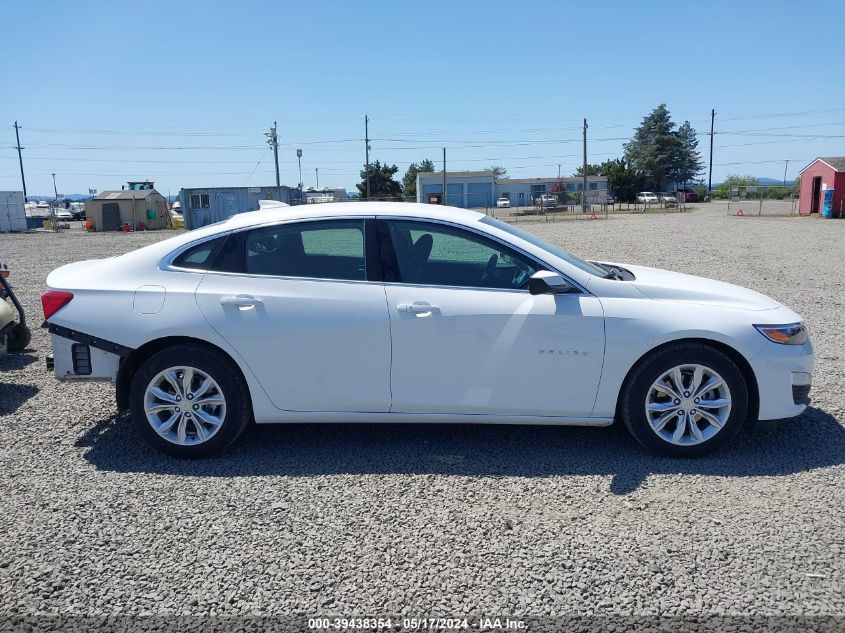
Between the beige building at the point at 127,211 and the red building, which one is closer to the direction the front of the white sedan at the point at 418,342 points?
the red building

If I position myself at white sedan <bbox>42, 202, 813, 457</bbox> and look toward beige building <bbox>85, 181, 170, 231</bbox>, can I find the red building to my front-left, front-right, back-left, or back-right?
front-right

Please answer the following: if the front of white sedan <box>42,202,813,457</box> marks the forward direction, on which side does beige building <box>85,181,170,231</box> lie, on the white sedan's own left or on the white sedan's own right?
on the white sedan's own left

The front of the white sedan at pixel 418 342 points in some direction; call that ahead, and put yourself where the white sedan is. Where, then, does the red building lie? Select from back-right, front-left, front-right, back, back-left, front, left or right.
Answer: front-left

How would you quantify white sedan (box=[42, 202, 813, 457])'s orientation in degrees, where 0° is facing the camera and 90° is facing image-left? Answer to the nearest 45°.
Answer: approximately 270°
